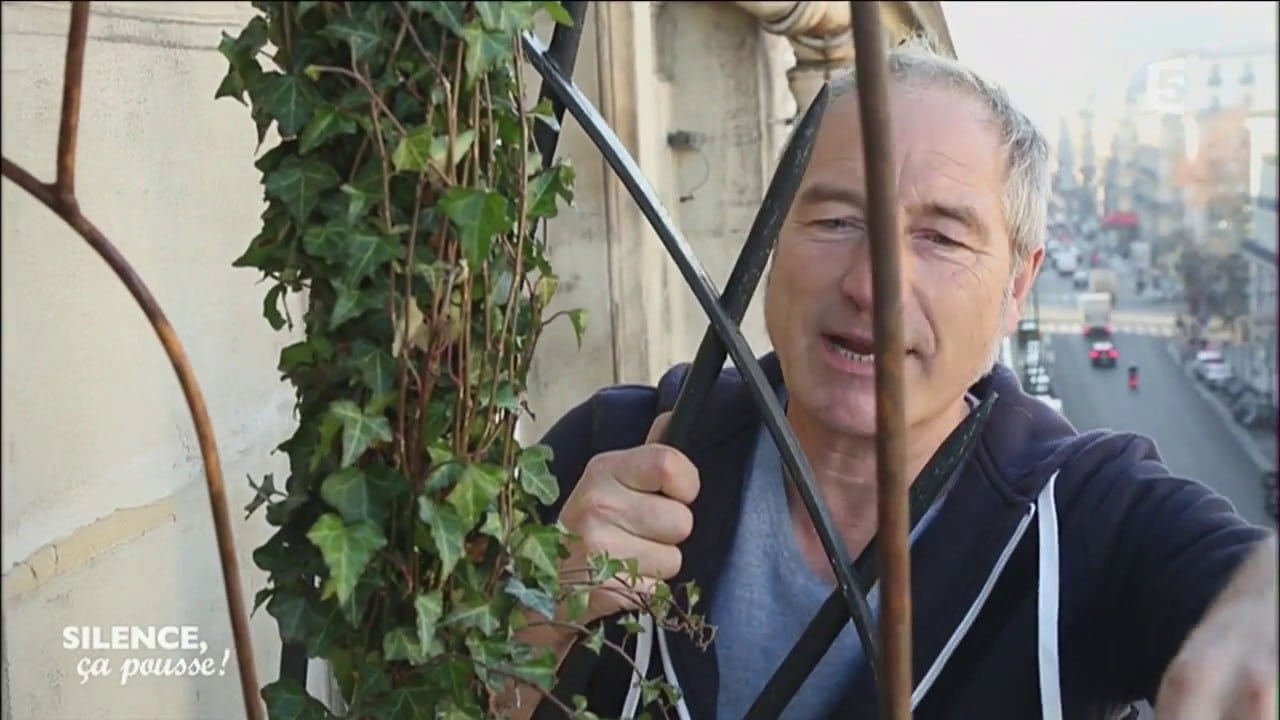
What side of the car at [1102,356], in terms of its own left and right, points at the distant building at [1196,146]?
front

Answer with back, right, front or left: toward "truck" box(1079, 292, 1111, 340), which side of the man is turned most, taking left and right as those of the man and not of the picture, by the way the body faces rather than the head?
back

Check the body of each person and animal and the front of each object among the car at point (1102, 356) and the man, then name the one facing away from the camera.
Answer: the car

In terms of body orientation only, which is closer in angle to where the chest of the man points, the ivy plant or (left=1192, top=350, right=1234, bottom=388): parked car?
the ivy plant

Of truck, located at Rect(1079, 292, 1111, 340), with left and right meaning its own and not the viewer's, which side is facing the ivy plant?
back

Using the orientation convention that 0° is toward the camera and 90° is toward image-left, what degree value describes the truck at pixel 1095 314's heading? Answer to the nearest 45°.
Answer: approximately 180°

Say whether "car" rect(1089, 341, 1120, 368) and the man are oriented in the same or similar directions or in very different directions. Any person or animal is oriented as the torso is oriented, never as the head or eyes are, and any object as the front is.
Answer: very different directions

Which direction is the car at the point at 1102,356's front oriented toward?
away from the camera

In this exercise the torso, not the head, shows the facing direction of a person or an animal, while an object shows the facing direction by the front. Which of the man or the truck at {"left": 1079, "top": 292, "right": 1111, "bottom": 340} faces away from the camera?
the truck
